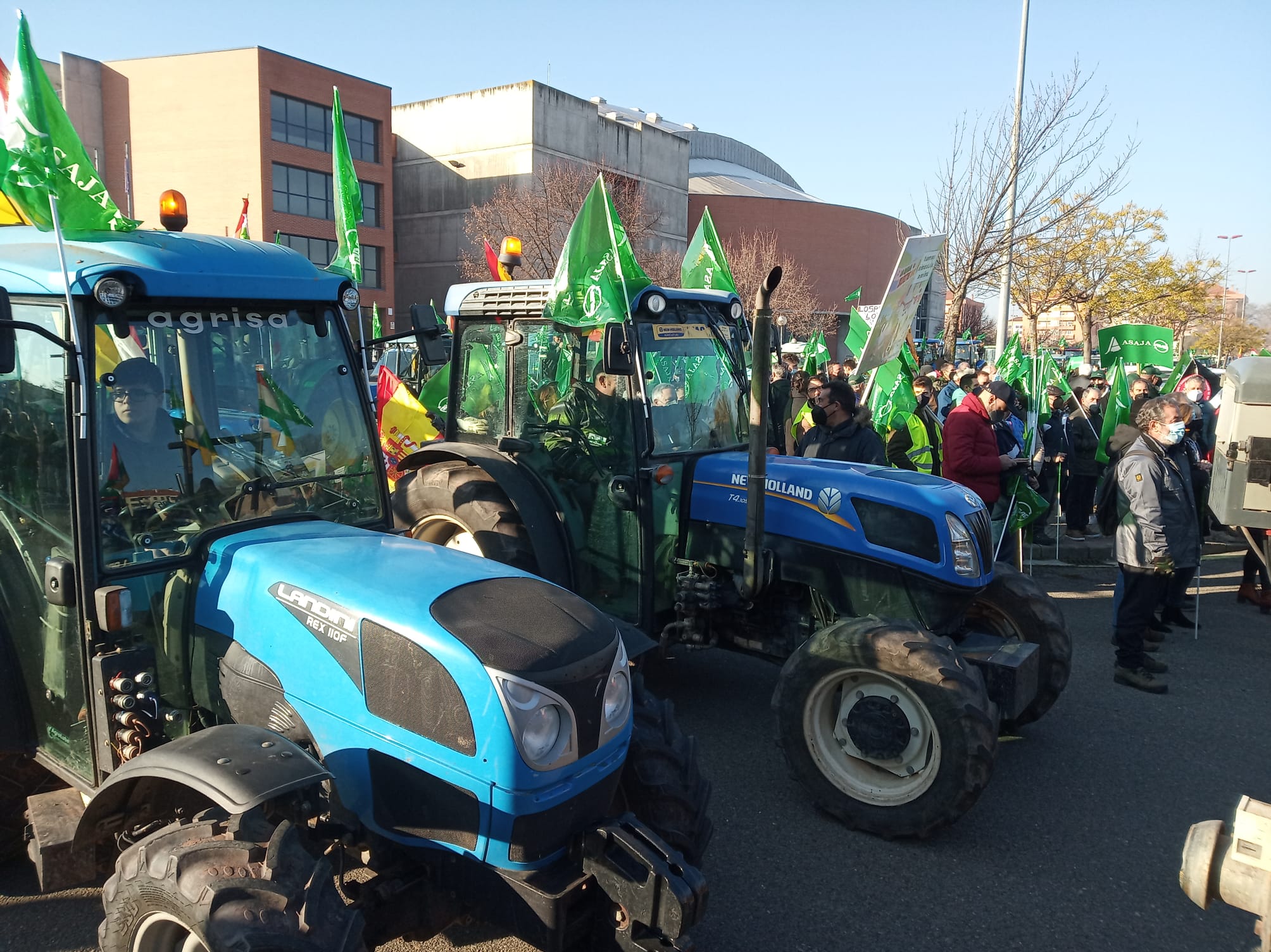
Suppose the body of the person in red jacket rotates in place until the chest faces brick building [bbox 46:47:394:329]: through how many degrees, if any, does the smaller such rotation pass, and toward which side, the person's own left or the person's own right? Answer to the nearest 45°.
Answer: approximately 135° to the person's own left

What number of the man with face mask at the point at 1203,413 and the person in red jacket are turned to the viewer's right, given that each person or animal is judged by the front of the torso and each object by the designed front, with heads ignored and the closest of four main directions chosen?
1

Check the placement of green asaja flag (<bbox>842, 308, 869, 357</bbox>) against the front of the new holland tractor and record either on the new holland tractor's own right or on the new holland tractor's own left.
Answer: on the new holland tractor's own left

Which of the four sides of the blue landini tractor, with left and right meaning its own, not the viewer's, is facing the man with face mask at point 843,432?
left

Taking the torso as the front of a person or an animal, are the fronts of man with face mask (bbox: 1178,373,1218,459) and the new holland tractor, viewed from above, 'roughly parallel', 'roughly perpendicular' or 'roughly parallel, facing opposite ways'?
roughly perpendicular

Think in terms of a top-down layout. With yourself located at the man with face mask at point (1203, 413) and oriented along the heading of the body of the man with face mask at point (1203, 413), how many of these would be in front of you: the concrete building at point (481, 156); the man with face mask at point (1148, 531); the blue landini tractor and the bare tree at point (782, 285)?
2

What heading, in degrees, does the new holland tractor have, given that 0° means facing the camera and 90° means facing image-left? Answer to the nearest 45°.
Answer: approximately 315°
